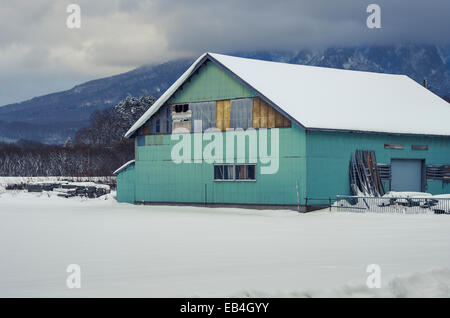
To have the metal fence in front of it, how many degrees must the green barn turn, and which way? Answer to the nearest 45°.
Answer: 0° — it already faces it

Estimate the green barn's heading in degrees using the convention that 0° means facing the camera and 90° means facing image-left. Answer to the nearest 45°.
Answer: approximately 315°
